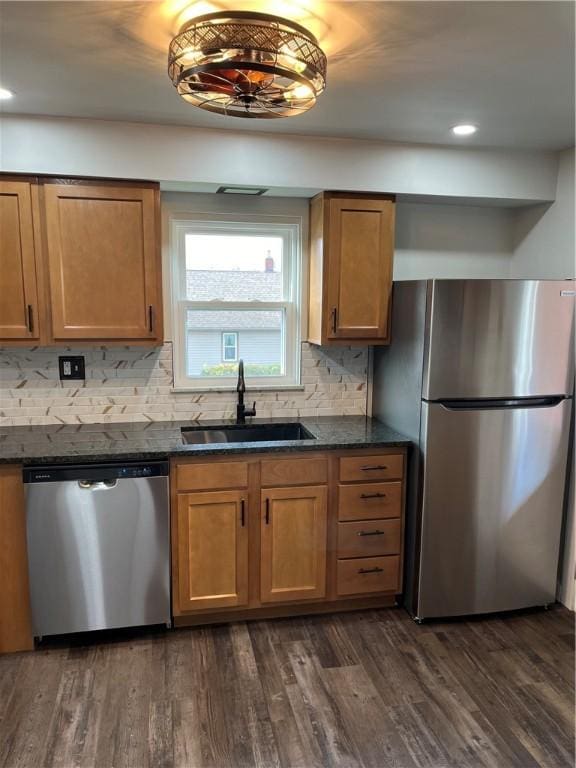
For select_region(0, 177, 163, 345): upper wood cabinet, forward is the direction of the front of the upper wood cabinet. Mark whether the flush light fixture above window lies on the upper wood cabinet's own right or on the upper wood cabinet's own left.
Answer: on the upper wood cabinet's own left

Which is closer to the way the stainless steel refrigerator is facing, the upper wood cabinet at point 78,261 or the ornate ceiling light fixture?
the ornate ceiling light fixture

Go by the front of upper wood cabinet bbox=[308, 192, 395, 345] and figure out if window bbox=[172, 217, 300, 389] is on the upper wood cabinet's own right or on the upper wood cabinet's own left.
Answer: on the upper wood cabinet's own right

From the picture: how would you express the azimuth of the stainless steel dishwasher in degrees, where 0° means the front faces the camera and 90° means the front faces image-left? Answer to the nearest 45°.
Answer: approximately 0°

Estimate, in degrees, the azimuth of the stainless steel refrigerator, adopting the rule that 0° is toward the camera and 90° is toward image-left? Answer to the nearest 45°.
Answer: approximately 0°

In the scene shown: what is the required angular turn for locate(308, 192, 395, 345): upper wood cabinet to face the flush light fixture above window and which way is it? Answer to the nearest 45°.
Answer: approximately 90° to its right
